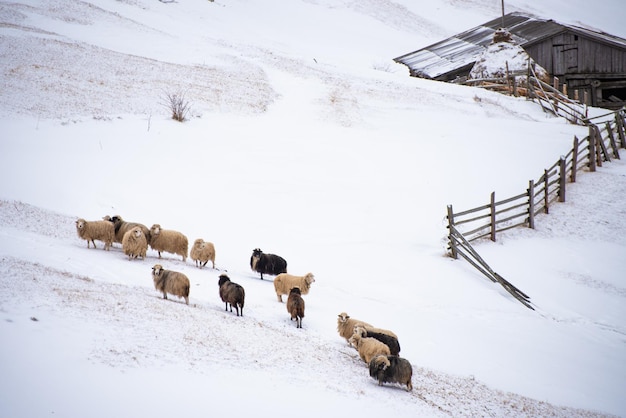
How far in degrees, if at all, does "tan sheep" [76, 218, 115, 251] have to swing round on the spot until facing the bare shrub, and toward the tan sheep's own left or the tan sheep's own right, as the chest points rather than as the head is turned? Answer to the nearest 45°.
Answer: approximately 90° to the tan sheep's own right

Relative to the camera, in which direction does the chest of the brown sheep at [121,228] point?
to the viewer's left

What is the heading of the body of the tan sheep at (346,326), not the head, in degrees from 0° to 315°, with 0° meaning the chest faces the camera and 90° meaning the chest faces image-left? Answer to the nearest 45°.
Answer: approximately 45°

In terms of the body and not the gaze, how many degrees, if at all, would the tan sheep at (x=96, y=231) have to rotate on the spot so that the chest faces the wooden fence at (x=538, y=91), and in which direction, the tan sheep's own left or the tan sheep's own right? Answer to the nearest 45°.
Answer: approximately 135° to the tan sheep's own right

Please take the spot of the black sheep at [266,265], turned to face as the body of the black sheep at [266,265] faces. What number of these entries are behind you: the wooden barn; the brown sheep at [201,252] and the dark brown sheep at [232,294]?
1

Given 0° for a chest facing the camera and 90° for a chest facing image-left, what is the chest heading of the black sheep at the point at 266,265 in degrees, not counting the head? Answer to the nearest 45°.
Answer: approximately 45°

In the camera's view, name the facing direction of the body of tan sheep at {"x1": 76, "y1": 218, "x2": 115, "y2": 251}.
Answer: to the viewer's left

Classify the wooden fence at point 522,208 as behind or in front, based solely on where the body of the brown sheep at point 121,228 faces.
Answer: behind

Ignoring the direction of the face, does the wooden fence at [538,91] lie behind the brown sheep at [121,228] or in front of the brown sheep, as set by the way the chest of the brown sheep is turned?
behind
